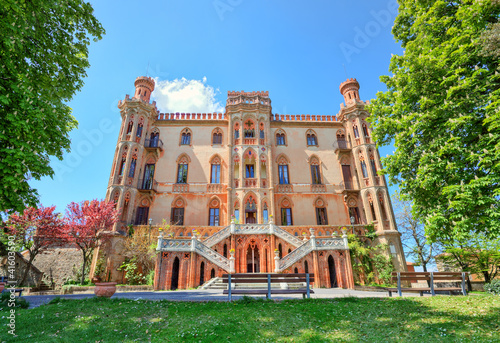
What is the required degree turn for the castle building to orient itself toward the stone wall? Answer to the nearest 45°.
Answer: approximately 90° to its right

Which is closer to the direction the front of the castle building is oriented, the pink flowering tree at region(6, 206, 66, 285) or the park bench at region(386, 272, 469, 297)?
the park bench

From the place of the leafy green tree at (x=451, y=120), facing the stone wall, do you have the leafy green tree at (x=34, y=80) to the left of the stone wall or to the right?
left

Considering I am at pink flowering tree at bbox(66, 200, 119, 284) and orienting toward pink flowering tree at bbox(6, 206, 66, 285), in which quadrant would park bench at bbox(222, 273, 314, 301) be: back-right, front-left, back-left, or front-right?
back-left

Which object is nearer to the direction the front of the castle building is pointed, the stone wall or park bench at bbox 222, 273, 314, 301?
the park bench
